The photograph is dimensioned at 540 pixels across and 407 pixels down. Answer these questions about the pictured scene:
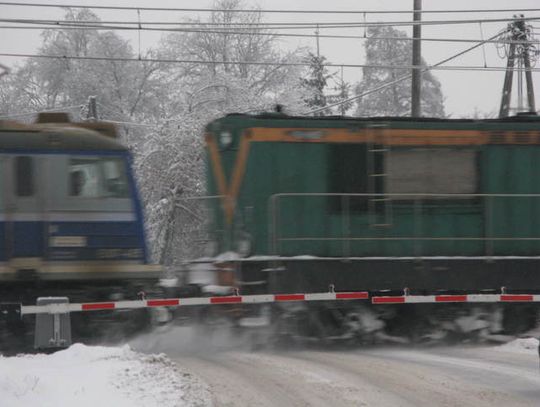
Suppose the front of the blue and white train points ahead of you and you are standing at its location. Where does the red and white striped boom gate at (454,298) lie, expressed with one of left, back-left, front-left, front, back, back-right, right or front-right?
front

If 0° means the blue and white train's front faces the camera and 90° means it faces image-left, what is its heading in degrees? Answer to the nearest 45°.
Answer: approximately 270°

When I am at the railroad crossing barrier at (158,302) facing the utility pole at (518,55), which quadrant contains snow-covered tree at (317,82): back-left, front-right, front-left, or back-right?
front-left

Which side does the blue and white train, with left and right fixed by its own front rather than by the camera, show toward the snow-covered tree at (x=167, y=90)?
left

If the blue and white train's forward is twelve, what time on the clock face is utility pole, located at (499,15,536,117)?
The utility pole is roughly at 11 o'clock from the blue and white train.

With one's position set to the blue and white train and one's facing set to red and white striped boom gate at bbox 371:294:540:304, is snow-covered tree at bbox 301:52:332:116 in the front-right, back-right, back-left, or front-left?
front-left

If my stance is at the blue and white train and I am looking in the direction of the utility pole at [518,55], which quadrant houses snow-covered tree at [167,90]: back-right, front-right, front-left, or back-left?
front-left

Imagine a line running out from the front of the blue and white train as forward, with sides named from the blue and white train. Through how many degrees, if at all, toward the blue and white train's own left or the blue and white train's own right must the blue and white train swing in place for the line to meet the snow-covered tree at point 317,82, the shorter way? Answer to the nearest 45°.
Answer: approximately 45° to the blue and white train's own left

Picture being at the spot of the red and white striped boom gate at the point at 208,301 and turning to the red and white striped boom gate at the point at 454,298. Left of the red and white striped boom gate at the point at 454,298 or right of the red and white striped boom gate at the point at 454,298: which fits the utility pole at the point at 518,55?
left
